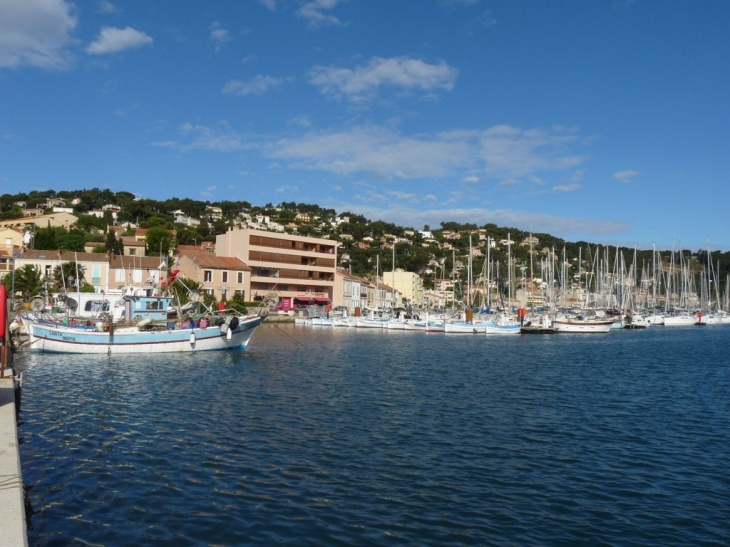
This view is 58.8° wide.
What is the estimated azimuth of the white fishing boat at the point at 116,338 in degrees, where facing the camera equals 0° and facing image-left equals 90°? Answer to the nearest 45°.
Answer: approximately 270°

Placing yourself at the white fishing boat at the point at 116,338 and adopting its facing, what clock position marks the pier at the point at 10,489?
The pier is roughly at 3 o'clock from the white fishing boat.
